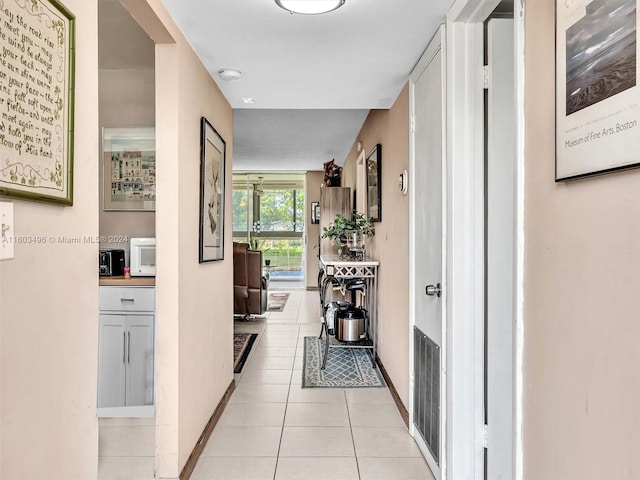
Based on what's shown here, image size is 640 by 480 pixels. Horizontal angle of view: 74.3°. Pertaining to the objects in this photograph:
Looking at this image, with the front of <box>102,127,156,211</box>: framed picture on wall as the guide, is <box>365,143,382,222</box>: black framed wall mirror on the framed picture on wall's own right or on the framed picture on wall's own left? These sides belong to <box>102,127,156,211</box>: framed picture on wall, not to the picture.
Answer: on the framed picture on wall's own left

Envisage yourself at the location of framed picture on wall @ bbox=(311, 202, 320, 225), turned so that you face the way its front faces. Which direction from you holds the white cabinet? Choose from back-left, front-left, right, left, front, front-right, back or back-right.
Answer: front

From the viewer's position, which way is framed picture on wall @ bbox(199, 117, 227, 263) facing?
facing to the right of the viewer

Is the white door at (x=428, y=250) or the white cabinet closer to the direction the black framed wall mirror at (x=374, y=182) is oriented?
the white cabinet

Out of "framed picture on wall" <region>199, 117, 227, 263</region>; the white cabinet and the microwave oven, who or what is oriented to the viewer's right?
the framed picture on wall

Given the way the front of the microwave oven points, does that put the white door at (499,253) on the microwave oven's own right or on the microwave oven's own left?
on the microwave oven's own left

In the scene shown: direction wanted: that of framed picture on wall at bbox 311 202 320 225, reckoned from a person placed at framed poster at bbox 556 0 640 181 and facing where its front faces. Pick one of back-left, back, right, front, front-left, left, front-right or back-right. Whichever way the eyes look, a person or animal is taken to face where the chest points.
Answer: right

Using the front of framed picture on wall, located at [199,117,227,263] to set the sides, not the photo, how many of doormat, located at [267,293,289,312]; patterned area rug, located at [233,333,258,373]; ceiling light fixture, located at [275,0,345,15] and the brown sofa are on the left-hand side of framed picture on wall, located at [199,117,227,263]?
3

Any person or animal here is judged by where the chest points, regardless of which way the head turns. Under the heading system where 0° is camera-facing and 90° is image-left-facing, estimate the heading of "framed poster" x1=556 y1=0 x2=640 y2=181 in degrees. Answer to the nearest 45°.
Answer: approximately 45°

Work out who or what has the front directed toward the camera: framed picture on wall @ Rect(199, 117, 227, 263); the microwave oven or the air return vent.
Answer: the microwave oven

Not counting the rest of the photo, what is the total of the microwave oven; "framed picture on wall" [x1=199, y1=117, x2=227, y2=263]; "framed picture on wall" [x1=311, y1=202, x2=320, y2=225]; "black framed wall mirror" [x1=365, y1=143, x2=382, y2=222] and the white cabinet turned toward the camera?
3

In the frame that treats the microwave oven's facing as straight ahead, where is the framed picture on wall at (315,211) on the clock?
The framed picture on wall is roughly at 7 o'clock from the microwave oven.

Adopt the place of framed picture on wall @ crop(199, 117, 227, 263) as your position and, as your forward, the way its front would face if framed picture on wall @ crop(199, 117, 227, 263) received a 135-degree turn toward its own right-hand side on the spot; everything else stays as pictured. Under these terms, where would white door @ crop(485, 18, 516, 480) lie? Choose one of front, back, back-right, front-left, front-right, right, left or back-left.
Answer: left

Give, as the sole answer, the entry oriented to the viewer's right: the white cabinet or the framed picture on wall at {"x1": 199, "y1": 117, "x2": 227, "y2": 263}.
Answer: the framed picture on wall

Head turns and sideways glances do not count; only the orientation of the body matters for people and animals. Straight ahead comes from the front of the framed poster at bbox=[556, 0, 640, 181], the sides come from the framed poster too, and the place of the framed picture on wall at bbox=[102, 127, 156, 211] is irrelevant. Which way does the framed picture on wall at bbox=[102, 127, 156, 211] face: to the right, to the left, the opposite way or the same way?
to the left
